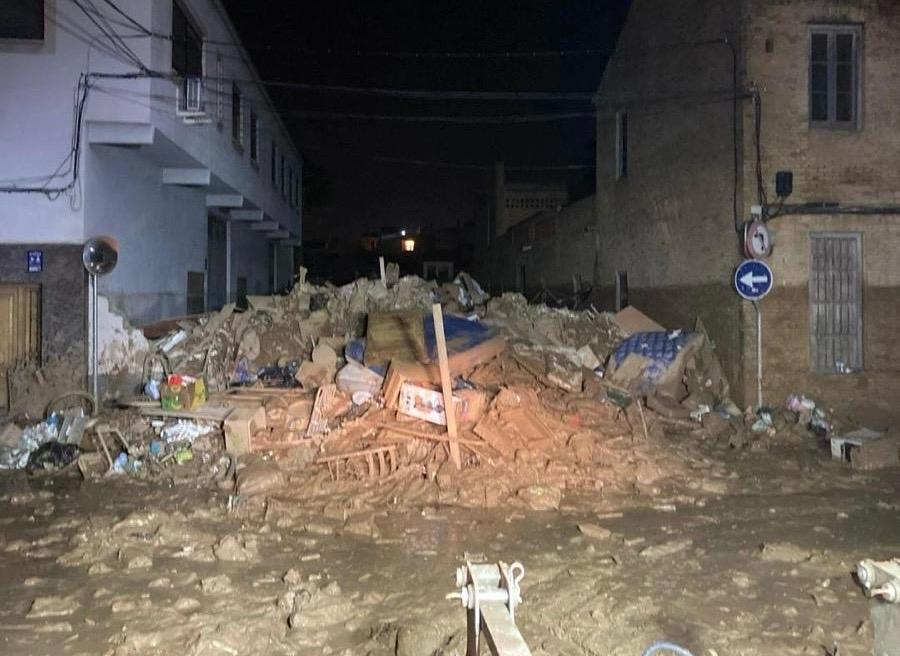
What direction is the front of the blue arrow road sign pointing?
toward the camera

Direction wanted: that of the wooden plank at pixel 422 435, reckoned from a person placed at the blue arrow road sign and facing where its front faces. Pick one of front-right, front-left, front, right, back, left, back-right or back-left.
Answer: front-right

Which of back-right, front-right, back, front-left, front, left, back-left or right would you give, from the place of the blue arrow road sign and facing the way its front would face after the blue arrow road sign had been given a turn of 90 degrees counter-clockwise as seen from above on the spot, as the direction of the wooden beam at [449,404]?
back-right

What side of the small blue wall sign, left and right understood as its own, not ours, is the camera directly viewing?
front

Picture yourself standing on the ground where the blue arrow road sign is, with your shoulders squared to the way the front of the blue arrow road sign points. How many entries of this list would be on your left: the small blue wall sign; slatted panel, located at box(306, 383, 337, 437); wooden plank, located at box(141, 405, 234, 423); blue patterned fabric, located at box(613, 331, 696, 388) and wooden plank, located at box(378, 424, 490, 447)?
0

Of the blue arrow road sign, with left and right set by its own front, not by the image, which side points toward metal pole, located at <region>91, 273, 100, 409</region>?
right

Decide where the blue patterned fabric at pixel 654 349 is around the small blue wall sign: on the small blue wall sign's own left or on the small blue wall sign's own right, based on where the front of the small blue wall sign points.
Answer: on the small blue wall sign's own left

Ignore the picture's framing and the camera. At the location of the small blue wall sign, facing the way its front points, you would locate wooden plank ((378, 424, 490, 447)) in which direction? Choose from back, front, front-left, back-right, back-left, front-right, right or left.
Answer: front-left

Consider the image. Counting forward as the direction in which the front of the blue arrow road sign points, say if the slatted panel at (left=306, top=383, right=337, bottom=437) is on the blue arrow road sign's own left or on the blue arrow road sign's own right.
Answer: on the blue arrow road sign's own right

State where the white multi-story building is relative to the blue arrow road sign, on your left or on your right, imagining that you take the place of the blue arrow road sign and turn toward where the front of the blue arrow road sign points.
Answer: on your right

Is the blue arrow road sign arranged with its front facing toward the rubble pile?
no

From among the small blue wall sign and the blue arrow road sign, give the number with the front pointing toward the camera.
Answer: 2
